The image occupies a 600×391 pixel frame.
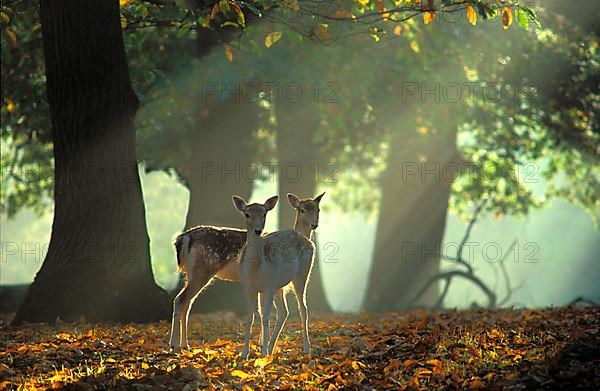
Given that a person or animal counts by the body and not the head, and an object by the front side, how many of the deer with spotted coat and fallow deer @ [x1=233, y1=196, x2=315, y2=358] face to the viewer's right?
1

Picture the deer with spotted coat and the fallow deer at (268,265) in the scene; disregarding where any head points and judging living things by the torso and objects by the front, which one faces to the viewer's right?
the deer with spotted coat

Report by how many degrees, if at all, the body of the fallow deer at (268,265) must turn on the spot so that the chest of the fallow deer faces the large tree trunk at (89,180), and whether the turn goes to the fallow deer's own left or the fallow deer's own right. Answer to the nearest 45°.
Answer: approximately 90° to the fallow deer's own right

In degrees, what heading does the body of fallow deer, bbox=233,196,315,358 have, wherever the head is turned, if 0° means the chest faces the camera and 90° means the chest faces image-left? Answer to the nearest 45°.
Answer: approximately 45°

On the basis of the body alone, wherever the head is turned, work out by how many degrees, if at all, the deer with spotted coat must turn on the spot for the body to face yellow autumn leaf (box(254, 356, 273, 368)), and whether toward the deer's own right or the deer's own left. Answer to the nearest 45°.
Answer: approximately 90° to the deer's own right

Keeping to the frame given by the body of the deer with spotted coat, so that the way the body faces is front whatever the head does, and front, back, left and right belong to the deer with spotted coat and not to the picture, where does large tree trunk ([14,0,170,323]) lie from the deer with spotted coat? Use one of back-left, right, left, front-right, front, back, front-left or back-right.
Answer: back-left

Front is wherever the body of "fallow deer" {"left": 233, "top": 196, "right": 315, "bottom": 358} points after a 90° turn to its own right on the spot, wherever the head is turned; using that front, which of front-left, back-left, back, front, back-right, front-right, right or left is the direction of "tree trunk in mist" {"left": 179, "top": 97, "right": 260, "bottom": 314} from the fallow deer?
front-right

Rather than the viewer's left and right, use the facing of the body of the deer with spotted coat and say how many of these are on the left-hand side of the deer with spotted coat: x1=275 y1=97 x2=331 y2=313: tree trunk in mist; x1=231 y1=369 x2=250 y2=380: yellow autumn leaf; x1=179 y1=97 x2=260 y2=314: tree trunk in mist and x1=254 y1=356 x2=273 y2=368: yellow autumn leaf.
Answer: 2

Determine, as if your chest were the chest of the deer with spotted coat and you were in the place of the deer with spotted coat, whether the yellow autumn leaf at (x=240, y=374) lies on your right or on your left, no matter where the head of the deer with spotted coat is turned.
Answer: on your right

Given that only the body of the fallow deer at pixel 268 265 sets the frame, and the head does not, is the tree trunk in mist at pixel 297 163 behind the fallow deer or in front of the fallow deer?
behind

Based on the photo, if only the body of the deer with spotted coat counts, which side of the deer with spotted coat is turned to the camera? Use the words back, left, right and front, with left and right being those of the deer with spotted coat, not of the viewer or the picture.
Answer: right
